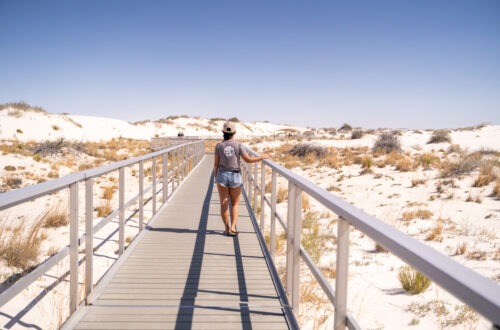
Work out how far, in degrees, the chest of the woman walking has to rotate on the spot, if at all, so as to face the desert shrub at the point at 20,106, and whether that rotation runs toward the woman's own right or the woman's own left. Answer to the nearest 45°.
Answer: approximately 45° to the woman's own left

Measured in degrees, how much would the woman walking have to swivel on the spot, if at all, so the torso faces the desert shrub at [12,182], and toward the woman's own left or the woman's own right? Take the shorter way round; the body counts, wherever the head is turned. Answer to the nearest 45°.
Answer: approximately 45° to the woman's own left

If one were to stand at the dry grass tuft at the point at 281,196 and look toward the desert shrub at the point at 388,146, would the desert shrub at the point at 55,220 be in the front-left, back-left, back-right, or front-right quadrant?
back-left

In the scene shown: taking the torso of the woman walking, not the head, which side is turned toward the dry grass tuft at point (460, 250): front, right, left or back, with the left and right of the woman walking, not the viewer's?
right

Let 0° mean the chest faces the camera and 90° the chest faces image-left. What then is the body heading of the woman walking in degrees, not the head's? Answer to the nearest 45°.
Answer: approximately 180°

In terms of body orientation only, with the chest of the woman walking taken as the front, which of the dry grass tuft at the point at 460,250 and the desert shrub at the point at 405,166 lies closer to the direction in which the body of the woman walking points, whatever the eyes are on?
the desert shrub

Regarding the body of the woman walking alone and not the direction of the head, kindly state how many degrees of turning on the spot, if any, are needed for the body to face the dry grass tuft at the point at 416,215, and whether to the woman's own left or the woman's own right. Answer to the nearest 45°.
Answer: approximately 45° to the woman's own right

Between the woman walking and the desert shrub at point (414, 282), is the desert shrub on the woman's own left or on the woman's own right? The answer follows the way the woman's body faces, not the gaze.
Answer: on the woman's own right

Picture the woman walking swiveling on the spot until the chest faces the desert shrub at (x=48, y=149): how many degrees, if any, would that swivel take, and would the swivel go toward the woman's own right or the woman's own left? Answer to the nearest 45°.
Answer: approximately 45° to the woman's own left

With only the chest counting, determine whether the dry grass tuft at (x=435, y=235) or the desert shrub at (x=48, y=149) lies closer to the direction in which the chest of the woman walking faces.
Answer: the desert shrub

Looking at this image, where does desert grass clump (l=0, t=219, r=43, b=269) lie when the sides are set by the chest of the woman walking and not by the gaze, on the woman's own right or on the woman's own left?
on the woman's own left
